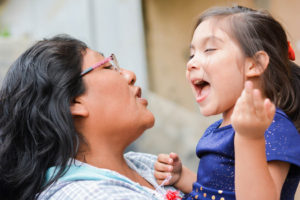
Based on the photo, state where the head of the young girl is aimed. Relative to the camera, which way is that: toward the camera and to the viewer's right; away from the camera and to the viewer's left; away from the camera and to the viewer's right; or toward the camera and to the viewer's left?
toward the camera and to the viewer's left

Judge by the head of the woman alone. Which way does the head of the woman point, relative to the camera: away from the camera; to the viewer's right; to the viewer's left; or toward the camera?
to the viewer's right

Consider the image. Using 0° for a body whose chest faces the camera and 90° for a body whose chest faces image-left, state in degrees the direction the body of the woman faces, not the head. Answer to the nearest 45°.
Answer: approximately 270°
